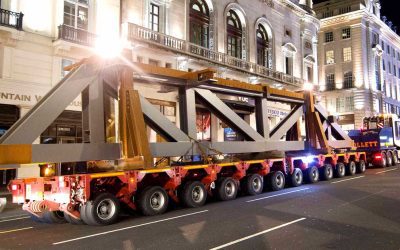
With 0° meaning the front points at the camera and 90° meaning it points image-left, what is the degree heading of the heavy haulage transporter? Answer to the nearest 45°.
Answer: approximately 225°
